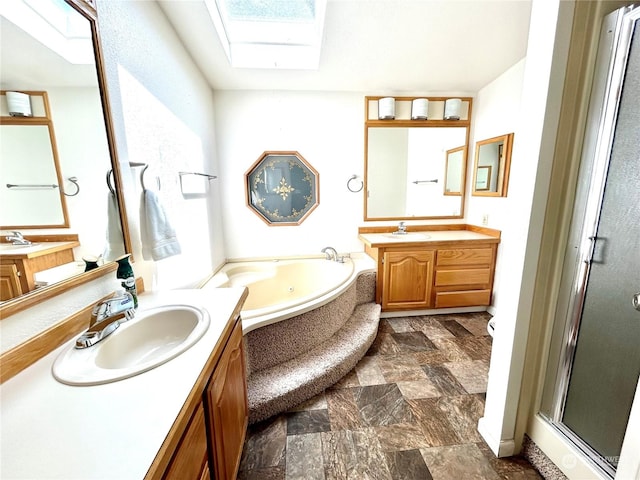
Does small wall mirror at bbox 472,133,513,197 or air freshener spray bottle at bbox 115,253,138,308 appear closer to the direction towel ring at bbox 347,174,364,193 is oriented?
the air freshener spray bottle

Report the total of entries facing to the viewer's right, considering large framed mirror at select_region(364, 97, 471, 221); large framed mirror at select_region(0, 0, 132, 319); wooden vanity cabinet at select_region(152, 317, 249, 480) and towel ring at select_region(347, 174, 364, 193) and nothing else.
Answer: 2

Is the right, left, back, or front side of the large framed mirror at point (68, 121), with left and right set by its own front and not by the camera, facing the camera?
right

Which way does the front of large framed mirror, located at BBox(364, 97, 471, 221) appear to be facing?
toward the camera

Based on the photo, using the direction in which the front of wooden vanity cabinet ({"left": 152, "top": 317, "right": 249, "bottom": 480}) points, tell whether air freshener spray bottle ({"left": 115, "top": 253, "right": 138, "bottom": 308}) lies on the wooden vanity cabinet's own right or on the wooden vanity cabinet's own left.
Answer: on the wooden vanity cabinet's own left

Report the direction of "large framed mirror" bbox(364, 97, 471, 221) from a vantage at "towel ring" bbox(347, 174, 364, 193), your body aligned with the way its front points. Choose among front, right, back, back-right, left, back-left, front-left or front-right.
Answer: left

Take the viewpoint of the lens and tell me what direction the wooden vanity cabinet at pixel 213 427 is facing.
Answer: facing to the right of the viewer

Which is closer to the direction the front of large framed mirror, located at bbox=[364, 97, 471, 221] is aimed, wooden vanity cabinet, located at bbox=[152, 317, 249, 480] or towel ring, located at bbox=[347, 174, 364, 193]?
the wooden vanity cabinet

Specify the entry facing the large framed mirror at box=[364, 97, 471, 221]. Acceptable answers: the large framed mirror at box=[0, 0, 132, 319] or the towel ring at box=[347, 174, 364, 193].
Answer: the large framed mirror at box=[0, 0, 132, 319]

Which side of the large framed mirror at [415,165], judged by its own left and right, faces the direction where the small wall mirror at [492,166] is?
left

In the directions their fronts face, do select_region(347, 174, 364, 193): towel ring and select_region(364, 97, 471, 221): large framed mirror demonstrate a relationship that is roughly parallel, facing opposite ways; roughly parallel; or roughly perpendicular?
roughly parallel

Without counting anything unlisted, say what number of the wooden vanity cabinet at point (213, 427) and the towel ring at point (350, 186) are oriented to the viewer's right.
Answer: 1

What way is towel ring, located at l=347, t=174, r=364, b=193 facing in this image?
toward the camera
